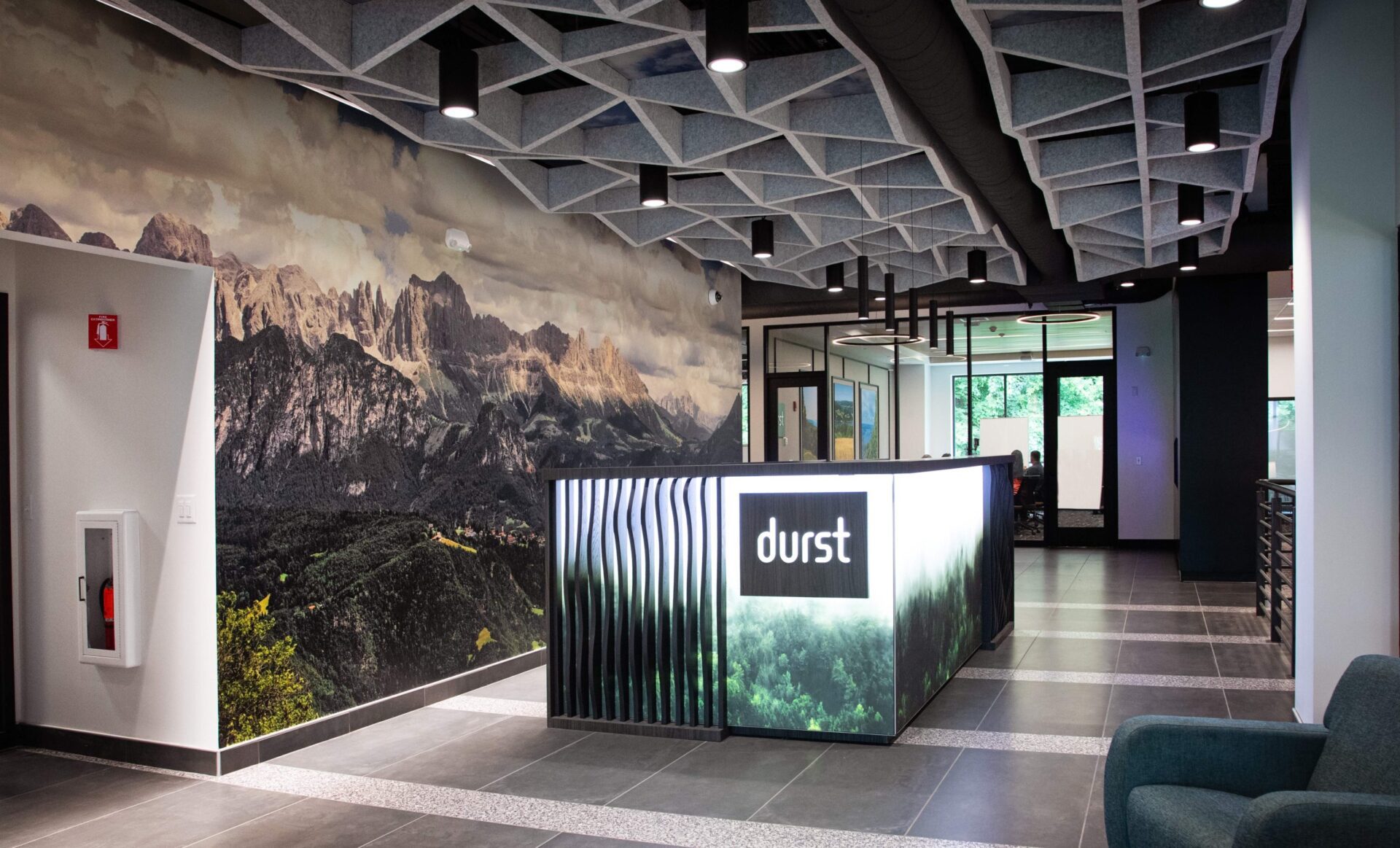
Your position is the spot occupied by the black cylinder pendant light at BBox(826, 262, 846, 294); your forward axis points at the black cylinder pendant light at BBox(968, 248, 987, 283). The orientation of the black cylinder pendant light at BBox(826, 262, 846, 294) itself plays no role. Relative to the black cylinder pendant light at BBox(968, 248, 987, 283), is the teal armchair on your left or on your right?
right

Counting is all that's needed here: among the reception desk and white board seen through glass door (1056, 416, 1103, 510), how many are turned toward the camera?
2

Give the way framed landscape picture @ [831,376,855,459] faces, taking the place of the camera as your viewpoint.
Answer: facing the viewer and to the right of the viewer

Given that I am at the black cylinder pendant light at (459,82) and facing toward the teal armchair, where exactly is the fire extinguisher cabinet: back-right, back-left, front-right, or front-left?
back-right

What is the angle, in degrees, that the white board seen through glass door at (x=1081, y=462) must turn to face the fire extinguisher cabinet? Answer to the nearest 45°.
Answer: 0° — it already faces it

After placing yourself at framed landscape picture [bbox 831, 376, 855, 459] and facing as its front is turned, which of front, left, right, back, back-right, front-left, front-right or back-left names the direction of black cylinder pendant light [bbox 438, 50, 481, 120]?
front-right

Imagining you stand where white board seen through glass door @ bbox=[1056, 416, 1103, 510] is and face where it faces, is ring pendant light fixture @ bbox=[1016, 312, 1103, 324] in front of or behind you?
in front

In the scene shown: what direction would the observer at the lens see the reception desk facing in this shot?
facing the viewer

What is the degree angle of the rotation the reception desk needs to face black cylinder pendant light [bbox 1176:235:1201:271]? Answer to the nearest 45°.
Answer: approximately 135° to its left

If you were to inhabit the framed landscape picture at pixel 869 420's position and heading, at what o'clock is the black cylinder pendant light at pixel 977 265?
The black cylinder pendant light is roughly at 1 o'clock from the framed landscape picture.

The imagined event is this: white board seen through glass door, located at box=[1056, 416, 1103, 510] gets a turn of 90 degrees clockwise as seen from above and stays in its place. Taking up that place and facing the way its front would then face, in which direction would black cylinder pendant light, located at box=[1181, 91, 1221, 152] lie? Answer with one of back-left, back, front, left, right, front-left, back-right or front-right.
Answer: left

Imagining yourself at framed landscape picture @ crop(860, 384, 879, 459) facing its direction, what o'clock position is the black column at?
The black column is roughly at 12 o'clock from the framed landscape picture.

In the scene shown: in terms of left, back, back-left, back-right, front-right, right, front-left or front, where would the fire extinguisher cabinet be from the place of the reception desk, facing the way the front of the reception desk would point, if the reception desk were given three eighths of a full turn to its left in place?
back-left
